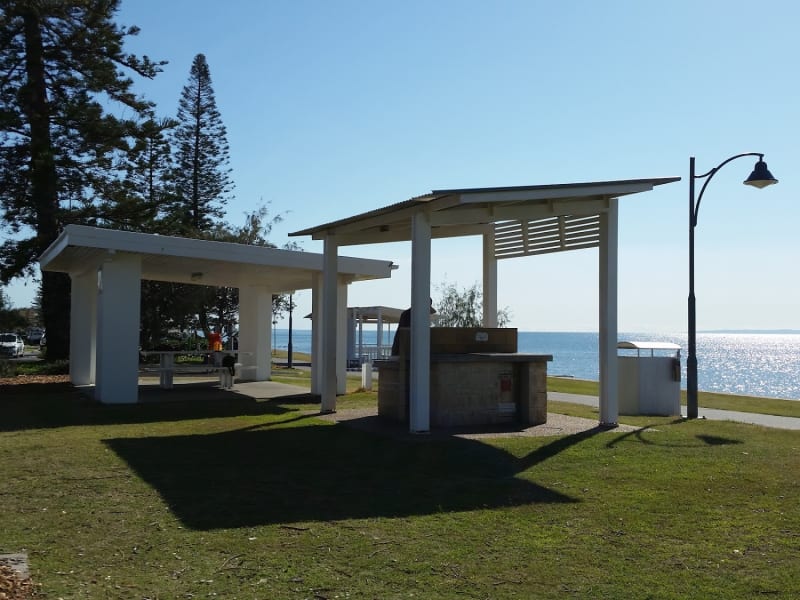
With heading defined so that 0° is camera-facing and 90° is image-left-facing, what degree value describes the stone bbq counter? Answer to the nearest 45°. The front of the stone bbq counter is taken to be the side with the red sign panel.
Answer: approximately 0°

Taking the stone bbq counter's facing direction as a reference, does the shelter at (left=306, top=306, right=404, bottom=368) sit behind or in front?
behind

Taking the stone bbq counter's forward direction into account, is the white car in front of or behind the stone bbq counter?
behind

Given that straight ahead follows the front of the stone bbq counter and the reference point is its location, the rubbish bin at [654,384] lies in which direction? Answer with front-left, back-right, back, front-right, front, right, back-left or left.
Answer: back-left

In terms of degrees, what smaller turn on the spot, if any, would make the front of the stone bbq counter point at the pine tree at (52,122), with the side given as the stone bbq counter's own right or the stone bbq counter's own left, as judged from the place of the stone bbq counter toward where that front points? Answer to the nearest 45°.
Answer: approximately 135° to the stone bbq counter's own right

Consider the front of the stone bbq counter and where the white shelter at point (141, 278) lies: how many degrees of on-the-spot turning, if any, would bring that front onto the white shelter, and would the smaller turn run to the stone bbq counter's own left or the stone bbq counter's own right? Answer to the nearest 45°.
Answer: approximately 135° to the stone bbq counter's own right
